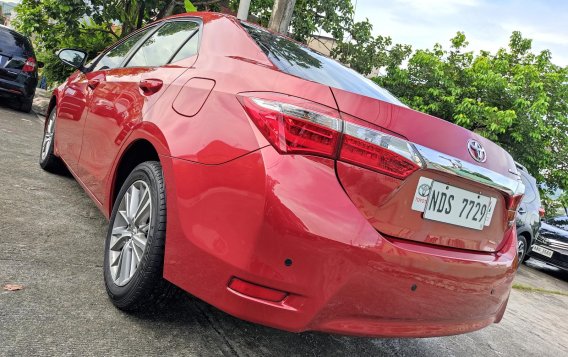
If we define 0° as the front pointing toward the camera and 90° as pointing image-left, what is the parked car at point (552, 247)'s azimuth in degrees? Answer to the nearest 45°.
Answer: approximately 45°

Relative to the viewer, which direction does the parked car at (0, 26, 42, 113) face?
away from the camera

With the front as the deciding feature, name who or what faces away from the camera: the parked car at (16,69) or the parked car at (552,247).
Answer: the parked car at (16,69)

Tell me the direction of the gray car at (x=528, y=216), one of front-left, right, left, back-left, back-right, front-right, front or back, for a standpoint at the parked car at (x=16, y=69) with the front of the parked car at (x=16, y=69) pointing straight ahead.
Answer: back-right

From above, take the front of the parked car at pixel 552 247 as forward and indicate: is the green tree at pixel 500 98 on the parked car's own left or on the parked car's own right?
on the parked car's own right

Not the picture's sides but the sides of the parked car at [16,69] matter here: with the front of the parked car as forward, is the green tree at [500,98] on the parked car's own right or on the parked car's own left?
on the parked car's own right

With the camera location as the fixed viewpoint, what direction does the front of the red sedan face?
facing away from the viewer and to the left of the viewer

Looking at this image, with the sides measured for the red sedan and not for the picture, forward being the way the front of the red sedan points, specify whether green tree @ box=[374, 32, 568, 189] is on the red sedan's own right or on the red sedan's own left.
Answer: on the red sedan's own right

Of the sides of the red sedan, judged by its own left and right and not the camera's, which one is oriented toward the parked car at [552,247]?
right

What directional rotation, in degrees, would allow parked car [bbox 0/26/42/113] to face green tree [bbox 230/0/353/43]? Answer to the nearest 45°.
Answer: approximately 90° to its right

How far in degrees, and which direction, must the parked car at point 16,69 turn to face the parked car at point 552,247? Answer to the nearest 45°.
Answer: approximately 135° to its right

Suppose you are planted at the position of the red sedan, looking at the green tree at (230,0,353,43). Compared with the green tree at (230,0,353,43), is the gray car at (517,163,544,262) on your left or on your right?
right
